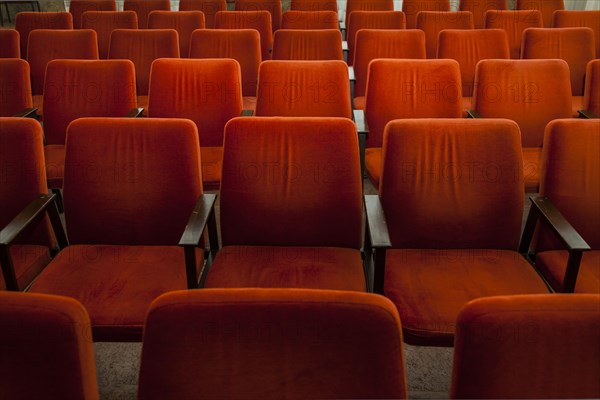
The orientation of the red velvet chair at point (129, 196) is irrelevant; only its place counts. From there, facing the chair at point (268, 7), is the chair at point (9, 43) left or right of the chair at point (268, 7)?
left

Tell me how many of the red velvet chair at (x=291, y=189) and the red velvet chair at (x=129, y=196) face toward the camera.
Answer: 2

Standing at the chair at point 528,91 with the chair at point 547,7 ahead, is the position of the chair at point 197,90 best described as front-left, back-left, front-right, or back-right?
back-left

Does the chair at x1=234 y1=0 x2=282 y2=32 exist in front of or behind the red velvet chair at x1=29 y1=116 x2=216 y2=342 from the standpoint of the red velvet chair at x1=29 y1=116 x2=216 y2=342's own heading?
behind

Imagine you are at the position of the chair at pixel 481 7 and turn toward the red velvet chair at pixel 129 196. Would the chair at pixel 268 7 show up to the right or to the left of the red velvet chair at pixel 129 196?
right

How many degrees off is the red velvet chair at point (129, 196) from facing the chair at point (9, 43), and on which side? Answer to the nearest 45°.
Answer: approximately 180°

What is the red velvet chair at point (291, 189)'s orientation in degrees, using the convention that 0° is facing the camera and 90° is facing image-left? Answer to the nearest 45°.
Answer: approximately 0°

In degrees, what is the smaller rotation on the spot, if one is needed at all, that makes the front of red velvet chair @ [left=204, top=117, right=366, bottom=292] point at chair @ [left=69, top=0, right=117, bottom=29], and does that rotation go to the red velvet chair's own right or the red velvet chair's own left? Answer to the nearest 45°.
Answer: approximately 135° to the red velvet chair's own right

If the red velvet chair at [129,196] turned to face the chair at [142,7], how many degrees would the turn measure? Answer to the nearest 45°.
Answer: approximately 180°

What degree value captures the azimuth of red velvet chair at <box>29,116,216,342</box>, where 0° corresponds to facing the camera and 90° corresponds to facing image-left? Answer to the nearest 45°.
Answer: approximately 0°

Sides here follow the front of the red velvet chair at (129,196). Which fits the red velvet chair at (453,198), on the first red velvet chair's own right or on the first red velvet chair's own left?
on the first red velvet chair's own left

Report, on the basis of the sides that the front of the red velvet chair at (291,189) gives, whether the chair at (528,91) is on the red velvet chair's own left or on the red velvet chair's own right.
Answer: on the red velvet chair's own left

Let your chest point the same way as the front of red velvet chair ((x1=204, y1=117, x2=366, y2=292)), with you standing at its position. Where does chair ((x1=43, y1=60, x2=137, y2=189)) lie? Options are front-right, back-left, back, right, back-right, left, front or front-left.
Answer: back-right

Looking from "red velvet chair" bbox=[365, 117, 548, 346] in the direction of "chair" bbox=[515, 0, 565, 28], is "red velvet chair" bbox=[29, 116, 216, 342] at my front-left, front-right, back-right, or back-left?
back-left
